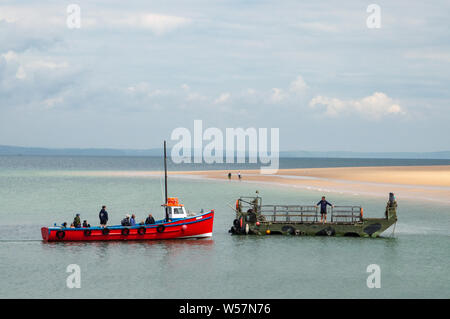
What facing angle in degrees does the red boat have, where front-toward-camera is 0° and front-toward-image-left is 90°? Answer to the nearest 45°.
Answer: approximately 270°
